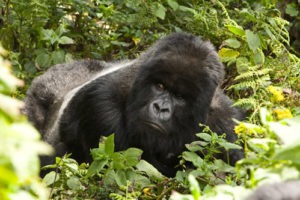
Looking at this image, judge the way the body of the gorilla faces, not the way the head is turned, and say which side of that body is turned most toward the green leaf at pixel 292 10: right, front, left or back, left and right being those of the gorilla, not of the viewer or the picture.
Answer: left

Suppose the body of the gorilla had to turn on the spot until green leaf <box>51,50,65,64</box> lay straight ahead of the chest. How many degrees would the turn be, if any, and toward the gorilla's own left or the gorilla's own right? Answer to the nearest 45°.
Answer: approximately 180°

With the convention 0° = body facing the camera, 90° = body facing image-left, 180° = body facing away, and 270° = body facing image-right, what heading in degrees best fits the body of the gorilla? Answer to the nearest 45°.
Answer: approximately 315°

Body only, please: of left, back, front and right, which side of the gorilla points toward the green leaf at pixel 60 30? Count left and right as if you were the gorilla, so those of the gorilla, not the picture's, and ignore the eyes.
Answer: back

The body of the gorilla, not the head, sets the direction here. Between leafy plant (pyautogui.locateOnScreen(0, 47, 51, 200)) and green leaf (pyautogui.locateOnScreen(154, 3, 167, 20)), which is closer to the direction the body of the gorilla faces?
the leafy plant

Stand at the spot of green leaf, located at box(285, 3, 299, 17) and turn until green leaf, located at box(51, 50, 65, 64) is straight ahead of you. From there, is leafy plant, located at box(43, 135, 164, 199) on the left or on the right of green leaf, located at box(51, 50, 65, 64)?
left

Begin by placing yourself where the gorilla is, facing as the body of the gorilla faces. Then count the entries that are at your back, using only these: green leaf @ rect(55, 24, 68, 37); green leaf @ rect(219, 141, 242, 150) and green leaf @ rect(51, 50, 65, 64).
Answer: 2

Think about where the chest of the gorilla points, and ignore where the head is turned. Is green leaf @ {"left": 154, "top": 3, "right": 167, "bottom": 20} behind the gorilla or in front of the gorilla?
behind

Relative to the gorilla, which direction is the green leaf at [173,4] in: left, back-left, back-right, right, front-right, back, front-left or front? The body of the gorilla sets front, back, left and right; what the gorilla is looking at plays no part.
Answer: back-left

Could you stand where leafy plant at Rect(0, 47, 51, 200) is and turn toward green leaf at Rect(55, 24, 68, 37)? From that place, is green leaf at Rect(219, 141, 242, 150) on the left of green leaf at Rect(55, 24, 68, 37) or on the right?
right
